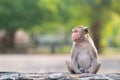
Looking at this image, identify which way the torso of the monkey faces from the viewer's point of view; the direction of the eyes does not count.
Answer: toward the camera

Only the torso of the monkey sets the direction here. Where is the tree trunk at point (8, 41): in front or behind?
behind

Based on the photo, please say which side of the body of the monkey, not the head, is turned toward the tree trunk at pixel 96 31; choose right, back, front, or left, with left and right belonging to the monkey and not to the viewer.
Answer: back
